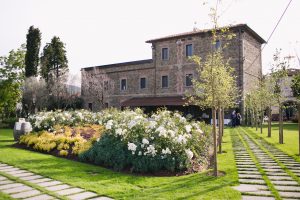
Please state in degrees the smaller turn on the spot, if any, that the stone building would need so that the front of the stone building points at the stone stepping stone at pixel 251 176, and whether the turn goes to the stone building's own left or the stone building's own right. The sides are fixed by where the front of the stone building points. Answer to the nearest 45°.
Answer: approximately 45° to the stone building's own left

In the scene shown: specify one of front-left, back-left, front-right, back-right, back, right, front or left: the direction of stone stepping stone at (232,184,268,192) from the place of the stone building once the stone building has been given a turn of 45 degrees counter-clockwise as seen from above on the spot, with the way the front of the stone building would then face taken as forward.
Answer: front

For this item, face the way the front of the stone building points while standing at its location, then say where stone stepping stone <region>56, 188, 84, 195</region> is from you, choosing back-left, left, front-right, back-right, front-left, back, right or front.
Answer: front-left

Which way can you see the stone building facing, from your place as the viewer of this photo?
facing the viewer and to the left of the viewer

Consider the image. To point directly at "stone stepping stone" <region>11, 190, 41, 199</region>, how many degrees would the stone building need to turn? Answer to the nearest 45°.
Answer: approximately 45° to its left

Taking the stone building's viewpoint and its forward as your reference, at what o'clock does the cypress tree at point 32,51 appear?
The cypress tree is roughly at 2 o'clock from the stone building.

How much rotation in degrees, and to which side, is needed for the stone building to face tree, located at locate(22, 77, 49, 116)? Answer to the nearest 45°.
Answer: approximately 45° to its right

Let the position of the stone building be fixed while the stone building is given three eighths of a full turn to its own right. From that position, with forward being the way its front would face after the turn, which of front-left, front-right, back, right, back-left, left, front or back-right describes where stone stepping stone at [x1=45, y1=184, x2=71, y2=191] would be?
back

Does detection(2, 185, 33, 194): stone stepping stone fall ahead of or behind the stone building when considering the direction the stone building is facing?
ahead

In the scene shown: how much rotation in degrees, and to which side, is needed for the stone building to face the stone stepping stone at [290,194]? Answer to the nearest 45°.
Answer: approximately 45° to its left

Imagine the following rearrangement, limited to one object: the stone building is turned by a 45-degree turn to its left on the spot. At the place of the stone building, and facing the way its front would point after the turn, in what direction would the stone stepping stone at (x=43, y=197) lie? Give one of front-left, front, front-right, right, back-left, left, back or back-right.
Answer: front

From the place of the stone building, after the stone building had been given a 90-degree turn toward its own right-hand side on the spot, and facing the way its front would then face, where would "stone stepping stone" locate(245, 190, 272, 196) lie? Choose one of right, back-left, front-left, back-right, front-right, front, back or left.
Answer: back-left

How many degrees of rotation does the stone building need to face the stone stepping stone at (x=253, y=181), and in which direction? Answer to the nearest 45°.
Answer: approximately 45° to its left

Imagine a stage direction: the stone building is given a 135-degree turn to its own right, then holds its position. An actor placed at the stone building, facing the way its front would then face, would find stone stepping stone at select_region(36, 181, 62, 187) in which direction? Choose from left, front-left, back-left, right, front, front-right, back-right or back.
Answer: back

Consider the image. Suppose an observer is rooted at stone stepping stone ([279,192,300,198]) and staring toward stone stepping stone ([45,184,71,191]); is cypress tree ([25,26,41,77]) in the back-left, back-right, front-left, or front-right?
front-right
